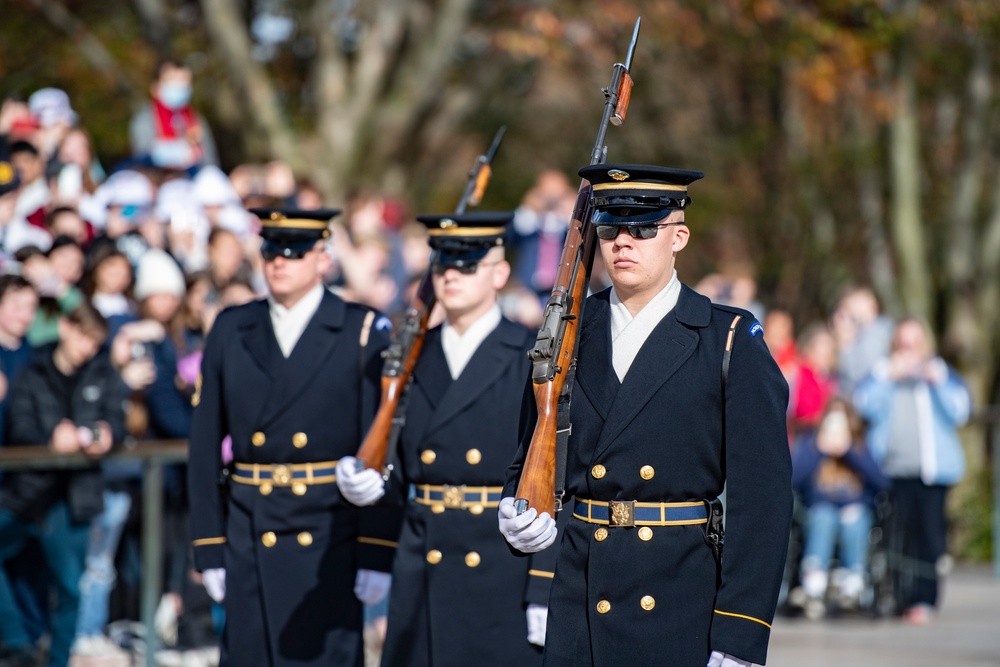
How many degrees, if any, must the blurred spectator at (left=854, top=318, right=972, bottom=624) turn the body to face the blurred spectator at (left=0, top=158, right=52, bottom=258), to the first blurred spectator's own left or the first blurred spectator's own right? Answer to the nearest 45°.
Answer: approximately 45° to the first blurred spectator's own right

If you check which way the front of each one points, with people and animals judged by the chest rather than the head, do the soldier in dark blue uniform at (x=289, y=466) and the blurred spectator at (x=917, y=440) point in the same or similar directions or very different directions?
same or similar directions

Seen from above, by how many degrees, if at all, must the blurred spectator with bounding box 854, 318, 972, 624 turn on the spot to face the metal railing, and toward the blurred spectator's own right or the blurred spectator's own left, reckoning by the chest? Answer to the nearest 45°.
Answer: approximately 45° to the blurred spectator's own right

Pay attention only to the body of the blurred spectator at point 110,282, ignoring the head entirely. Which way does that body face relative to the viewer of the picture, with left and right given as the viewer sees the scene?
facing the viewer and to the right of the viewer

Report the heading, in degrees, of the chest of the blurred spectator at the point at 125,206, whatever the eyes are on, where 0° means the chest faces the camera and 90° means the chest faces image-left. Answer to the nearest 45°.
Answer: approximately 315°

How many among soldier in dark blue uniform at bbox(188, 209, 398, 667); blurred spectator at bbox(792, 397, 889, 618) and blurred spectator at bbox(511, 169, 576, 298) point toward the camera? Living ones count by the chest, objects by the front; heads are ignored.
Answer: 3

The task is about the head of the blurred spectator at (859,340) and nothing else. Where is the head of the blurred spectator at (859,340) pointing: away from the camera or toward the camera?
toward the camera

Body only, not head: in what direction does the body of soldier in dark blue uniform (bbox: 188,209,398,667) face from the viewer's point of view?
toward the camera

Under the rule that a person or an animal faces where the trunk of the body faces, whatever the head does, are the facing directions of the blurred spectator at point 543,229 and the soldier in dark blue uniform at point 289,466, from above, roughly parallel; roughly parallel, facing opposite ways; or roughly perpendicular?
roughly parallel

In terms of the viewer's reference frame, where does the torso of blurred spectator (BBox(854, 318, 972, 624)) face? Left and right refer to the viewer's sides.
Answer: facing the viewer

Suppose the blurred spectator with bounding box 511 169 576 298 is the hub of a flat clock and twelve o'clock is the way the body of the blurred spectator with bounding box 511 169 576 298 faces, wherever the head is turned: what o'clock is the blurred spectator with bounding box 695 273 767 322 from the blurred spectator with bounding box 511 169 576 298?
the blurred spectator with bounding box 695 273 767 322 is roughly at 9 o'clock from the blurred spectator with bounding box 511 169 576 298.

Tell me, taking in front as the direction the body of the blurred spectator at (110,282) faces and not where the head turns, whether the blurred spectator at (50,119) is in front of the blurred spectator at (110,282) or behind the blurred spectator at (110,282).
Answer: behind

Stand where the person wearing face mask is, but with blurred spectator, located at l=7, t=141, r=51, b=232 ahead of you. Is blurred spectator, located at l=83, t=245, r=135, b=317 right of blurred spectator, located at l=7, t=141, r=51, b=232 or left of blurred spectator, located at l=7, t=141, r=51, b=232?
left

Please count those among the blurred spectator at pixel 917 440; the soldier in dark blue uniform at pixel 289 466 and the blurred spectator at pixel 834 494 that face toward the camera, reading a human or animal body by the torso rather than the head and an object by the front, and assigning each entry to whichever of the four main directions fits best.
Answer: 3

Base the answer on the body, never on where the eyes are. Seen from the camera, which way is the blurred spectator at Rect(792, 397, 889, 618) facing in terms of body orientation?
toward the camera

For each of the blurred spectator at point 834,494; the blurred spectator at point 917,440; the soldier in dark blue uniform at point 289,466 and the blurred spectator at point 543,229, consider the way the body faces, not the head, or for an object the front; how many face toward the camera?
4

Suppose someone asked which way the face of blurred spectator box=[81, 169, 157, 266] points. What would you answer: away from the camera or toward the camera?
toward the camera

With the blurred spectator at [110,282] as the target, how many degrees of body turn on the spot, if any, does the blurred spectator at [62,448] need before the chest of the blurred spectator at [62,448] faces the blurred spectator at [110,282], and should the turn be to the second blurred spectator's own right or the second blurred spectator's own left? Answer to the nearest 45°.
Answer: approximately 135° to the second blurred spectator's own left

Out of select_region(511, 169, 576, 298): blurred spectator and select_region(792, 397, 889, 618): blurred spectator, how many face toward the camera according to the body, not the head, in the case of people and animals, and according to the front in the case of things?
2
